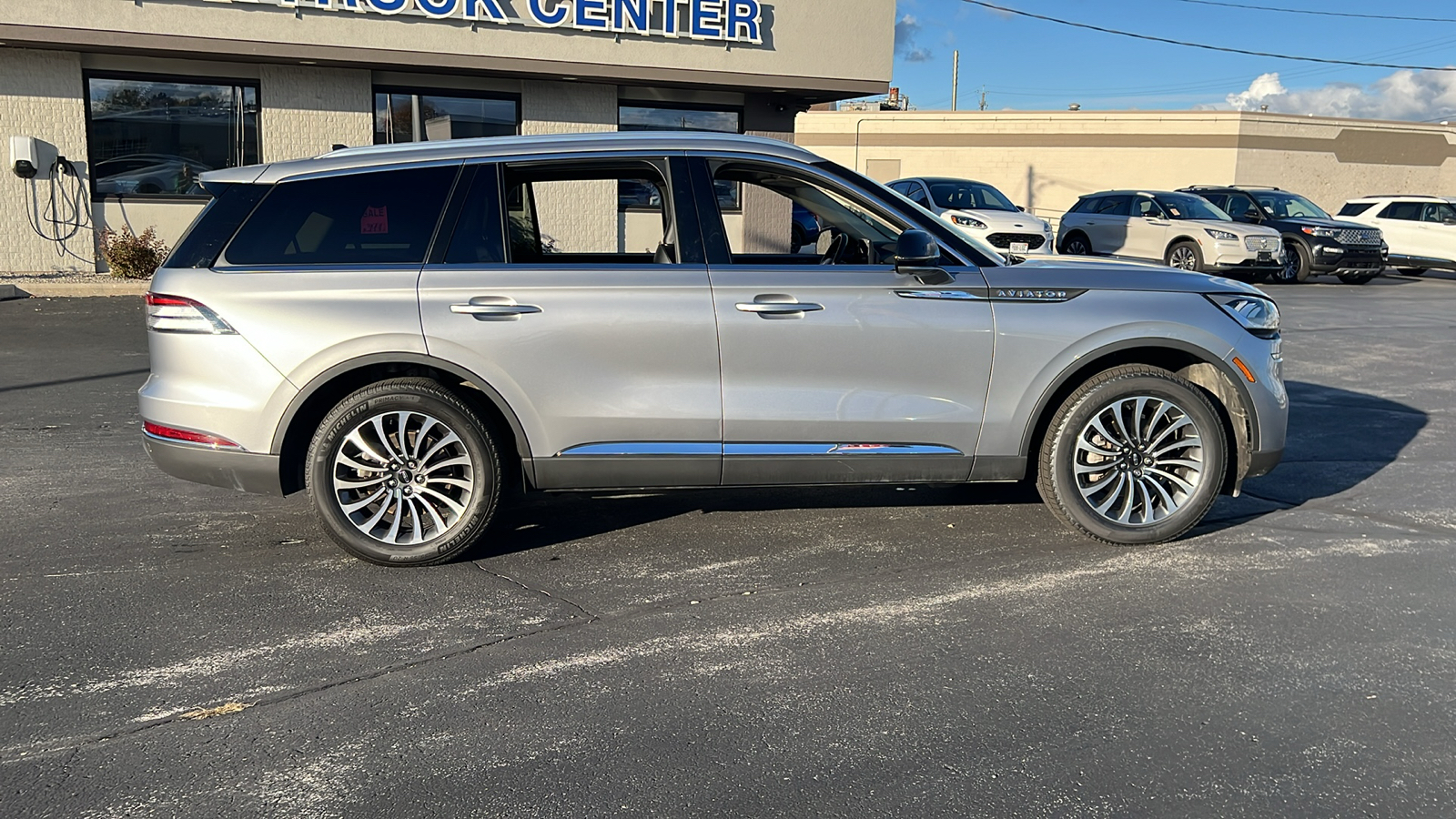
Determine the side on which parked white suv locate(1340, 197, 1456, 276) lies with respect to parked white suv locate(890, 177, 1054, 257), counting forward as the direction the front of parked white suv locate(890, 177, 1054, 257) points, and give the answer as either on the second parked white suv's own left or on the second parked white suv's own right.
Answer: on the second parked white suv's own left

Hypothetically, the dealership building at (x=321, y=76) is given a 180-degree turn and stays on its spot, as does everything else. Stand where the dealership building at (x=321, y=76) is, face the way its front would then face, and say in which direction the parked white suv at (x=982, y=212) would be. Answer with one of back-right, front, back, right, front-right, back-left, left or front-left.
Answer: right

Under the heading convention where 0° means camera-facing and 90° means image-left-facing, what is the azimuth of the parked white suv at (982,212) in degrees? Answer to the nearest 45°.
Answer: approximately 315°

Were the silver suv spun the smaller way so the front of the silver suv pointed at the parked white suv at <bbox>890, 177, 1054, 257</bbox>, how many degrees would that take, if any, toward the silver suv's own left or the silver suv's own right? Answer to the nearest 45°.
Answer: approximately 90° to the silver suv's own left

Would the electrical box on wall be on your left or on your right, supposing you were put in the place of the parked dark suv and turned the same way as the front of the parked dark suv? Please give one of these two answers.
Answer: on your right

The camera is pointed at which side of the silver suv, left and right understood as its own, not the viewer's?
right

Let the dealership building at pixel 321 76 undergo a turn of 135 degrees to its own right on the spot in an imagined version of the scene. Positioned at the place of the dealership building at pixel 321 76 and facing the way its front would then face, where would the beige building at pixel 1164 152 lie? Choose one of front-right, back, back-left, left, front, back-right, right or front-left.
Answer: right

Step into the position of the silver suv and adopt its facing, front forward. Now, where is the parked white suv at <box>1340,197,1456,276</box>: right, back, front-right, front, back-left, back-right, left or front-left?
front-left

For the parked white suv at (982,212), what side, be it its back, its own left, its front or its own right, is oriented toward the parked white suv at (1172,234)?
left

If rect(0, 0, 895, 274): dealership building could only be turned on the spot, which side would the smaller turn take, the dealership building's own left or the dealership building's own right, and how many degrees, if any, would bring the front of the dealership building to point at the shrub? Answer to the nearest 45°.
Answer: approximately 90° to the dealership building's own right

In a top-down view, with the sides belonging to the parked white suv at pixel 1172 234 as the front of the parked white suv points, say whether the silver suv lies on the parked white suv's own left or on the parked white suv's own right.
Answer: on the parked white suv's own right

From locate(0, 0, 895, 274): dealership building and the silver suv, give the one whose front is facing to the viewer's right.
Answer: the silver suv

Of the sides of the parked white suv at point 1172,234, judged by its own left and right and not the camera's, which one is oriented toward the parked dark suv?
left

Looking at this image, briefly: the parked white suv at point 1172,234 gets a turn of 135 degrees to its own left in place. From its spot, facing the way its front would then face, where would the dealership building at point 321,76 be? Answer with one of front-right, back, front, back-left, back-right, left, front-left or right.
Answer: back-left
